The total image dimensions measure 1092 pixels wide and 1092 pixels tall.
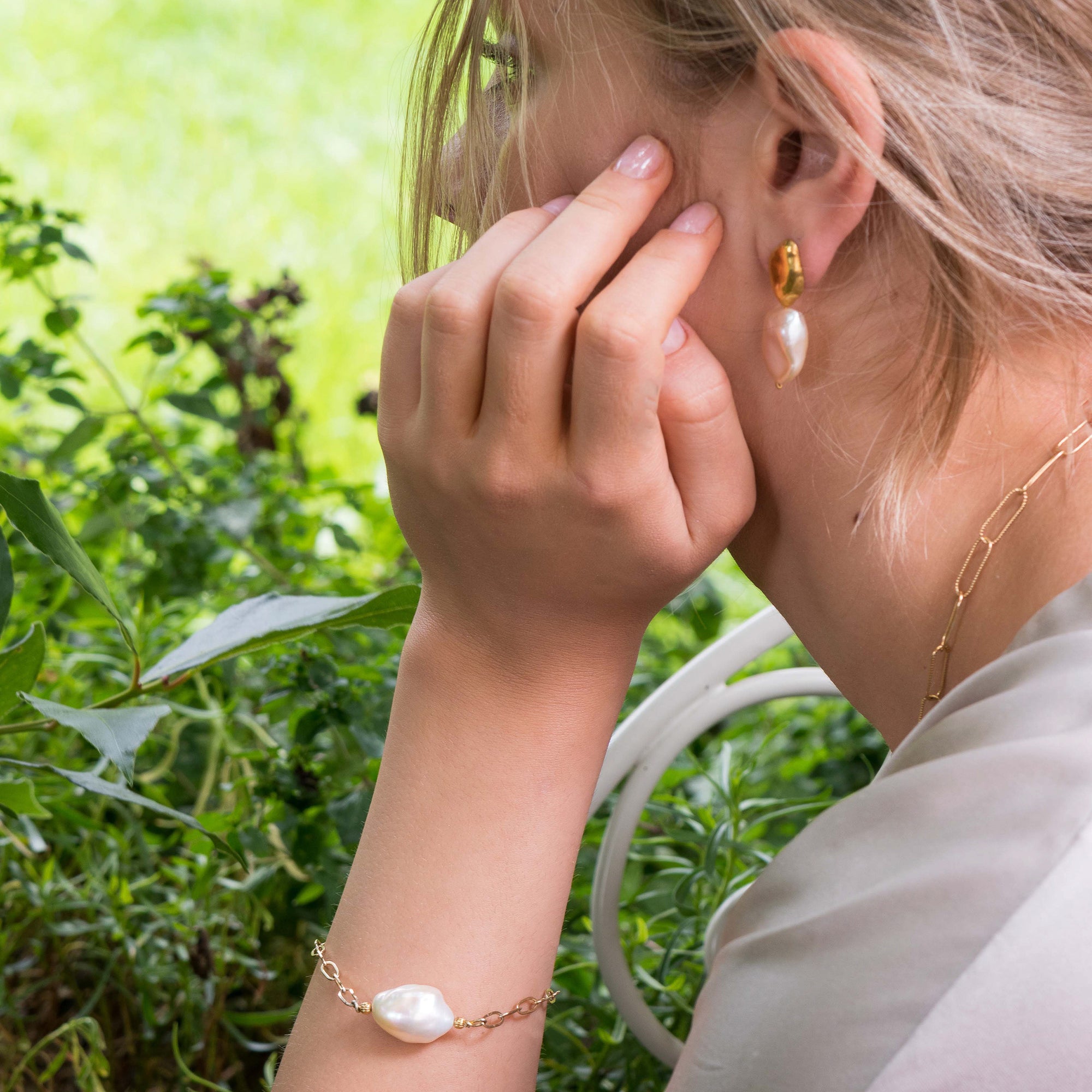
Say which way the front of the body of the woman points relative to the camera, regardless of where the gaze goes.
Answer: to the viewer's left
